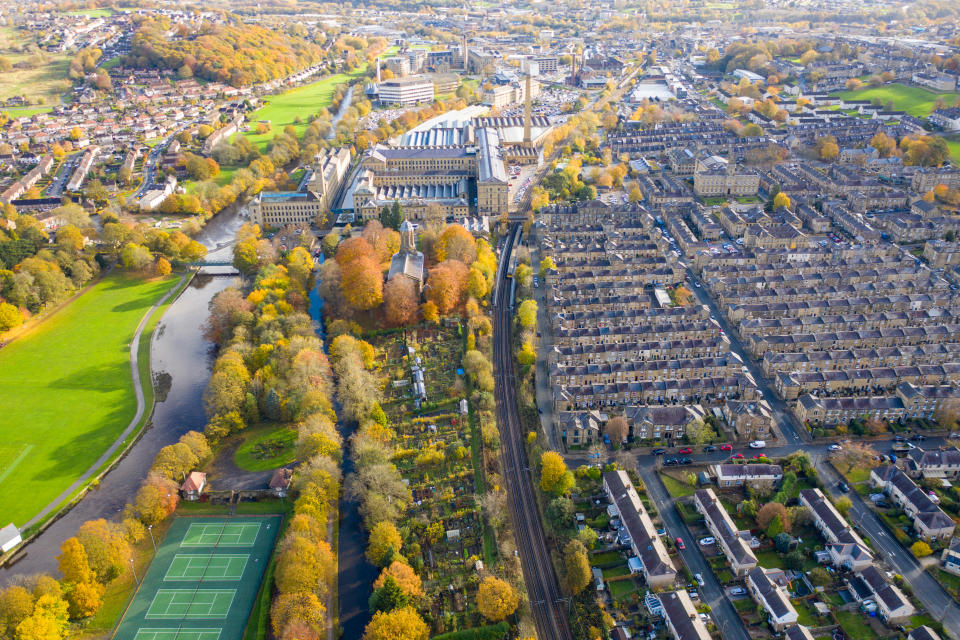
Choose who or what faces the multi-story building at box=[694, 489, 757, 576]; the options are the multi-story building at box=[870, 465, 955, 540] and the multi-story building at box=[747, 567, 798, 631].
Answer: the multi-story building at box=[870, 465, 955, 540]

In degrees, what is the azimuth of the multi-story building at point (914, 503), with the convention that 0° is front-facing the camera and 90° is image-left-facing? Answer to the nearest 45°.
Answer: approximately 45°

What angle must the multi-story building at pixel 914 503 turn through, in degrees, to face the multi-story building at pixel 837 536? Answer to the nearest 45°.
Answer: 0° — it already faces it

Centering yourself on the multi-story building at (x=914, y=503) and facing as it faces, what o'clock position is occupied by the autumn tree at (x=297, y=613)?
The autumn tree is roughly at 12 o'clock from the multi-story building.

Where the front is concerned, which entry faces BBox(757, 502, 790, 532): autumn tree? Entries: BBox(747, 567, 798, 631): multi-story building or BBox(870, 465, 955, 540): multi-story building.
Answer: BBox(870, 465, 955, 540): multi-story building

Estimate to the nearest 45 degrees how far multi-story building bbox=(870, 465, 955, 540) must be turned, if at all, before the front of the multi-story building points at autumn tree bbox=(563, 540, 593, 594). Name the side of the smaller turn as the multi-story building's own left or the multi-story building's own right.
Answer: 0° — it already faces it

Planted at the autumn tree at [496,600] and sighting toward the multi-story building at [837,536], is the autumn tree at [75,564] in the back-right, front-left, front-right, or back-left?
back-left

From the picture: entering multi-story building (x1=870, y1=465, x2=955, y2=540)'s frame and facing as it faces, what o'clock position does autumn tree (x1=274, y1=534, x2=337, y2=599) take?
The autumn tree is roughly at 12 o'clock from the multi-story building.
